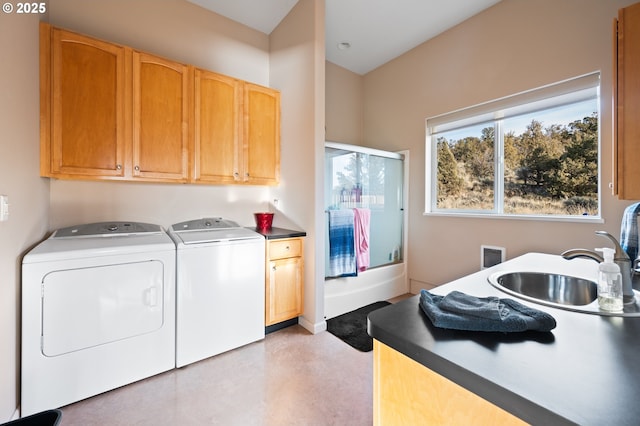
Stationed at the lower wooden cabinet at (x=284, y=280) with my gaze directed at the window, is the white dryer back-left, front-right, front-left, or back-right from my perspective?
back-right

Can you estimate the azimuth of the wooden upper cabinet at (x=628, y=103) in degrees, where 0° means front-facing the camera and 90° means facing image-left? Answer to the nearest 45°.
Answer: approximately 90°

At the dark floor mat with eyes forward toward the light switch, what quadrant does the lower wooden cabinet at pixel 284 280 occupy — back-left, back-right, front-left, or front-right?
front-right

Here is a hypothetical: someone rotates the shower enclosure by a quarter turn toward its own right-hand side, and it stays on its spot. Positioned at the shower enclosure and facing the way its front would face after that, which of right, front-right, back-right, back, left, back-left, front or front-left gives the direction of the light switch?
front

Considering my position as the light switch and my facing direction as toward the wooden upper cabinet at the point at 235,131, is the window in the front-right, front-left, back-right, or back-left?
front-right

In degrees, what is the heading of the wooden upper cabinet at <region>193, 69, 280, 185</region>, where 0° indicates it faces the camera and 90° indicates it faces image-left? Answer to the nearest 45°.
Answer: approximately 315°

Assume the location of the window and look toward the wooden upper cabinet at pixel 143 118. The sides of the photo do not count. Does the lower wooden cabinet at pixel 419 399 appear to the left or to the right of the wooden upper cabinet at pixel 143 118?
left

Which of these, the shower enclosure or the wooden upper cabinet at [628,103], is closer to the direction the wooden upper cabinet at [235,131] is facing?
the wooden upper cabinet

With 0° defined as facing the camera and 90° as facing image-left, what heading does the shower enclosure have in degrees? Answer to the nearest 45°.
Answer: approximately 315°

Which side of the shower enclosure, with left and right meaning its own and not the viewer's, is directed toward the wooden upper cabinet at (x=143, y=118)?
right

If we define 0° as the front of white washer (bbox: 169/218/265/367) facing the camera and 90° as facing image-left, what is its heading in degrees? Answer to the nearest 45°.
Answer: approximately 315°

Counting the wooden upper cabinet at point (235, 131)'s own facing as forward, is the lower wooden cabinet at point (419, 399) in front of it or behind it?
in front

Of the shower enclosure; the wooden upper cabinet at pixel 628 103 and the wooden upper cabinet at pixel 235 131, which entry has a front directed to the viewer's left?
the wooden upper cabinet at pixel 628 103

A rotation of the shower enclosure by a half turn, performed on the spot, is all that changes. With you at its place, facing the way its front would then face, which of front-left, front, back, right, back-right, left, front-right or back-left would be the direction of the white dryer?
left

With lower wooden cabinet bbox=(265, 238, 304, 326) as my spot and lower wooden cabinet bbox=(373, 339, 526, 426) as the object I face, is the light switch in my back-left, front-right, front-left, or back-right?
front-right
